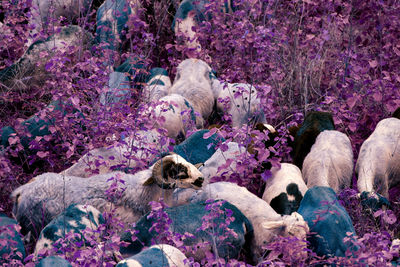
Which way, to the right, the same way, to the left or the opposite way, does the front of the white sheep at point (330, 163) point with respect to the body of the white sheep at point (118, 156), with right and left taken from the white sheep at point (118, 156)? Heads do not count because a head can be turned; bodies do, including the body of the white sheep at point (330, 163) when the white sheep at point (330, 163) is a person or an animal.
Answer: to the left

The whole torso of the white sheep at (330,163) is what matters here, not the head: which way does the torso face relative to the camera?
away from the camera

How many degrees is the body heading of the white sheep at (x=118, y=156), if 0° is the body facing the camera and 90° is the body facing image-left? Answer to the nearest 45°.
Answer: approximately 270°

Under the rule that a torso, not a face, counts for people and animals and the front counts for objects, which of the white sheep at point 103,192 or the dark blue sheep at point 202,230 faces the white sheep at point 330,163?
the white sheep at point 103,192

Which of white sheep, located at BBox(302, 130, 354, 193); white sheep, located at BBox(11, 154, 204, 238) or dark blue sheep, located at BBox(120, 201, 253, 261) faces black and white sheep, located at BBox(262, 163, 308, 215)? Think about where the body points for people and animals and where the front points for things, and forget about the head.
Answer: white sheep, located at BBox(11, 154, 204, 238)

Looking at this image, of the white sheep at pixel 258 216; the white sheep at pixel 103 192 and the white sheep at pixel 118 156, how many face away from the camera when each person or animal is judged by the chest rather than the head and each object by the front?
0

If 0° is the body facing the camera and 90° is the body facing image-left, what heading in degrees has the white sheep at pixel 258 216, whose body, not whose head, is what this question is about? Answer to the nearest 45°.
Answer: approximately 270°

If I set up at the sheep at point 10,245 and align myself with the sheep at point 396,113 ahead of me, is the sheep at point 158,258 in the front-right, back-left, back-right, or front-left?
front-right
